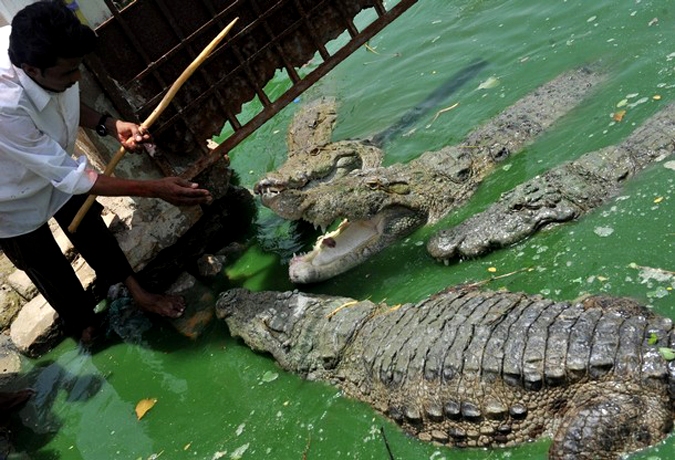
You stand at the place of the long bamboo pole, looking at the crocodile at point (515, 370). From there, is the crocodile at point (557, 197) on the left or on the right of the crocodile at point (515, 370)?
left

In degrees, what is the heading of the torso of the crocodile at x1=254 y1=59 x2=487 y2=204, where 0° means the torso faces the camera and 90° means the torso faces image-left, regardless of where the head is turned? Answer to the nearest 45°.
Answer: approximately 45°

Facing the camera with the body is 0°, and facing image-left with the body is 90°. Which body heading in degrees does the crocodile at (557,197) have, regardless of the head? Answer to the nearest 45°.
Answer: approximately 45°

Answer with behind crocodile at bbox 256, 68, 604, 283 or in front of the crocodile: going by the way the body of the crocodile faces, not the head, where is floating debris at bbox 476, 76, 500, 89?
behind

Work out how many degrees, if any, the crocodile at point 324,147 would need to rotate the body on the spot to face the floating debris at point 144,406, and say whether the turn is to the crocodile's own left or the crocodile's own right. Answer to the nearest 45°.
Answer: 0° — it already faces it

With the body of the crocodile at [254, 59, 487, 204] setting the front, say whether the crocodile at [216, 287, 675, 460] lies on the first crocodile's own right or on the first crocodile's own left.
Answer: on the first crocodile's own left
